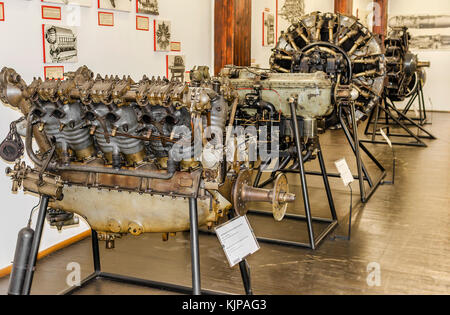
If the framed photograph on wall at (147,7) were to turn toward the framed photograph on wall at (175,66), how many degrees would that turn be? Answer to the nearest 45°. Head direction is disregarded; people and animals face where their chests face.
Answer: approximately 90° to its left

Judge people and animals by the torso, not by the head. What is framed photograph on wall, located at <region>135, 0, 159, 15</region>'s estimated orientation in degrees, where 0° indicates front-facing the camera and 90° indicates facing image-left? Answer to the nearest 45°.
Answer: approximately 315°

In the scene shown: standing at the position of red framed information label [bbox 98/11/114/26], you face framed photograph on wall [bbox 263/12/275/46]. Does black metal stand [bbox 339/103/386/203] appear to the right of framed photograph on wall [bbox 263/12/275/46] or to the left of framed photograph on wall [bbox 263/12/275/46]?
right

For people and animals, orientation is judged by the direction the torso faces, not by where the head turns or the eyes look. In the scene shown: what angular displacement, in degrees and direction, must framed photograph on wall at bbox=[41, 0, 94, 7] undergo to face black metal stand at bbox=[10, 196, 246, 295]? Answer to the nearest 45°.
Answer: approximately 45° to its right

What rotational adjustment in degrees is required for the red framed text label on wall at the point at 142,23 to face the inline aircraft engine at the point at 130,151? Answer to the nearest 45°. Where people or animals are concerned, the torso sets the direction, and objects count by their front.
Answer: approximately 45° to its right

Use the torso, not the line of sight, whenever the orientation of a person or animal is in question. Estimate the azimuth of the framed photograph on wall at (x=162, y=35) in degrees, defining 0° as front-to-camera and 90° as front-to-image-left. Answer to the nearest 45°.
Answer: approximately 315°

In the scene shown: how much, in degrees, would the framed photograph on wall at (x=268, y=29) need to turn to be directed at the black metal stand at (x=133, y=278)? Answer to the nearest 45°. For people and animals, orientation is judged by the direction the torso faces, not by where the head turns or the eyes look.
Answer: approximately 45° to its right

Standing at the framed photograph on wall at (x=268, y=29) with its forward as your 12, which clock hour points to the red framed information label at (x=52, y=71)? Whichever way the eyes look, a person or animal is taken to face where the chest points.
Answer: The red framed information label is roughly at 2 o'clock from the framed photograph on wall.
